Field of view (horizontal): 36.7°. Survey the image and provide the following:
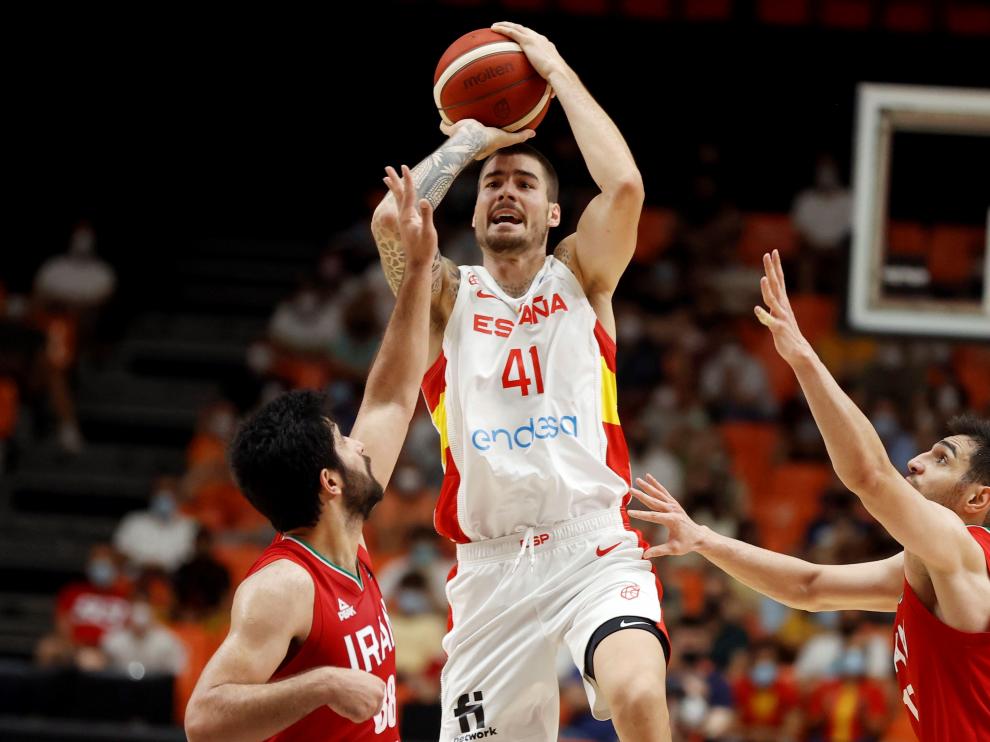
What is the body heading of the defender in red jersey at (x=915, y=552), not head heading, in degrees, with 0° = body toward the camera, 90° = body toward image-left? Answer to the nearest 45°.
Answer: approximately 90°

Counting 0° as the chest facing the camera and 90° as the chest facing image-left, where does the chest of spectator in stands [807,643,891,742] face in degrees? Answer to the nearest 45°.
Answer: approximately 0°

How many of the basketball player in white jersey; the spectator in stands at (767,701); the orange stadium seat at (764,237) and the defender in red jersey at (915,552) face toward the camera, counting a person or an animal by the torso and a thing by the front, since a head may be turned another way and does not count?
3

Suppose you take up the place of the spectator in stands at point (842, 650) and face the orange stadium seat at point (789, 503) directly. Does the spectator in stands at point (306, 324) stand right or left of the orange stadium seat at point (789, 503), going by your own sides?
left

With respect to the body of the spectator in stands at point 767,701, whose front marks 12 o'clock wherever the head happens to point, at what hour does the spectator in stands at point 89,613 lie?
the spectator in stands at point 89,613 is roughly at 3 o'clock from the spectator in stands at point 767,701.
